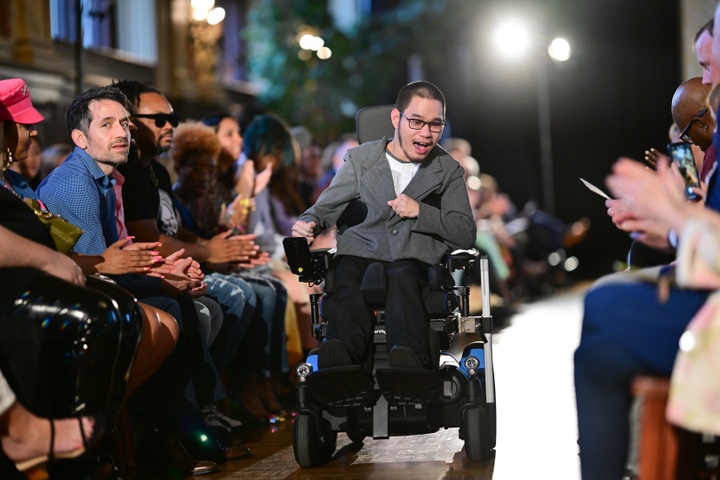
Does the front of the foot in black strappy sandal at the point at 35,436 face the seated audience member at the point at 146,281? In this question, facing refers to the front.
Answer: no

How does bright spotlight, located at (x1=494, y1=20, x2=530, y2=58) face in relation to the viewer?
toward the camera

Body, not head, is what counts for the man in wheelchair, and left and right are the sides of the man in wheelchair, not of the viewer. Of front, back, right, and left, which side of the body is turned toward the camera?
front

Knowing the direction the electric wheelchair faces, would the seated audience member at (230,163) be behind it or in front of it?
behind

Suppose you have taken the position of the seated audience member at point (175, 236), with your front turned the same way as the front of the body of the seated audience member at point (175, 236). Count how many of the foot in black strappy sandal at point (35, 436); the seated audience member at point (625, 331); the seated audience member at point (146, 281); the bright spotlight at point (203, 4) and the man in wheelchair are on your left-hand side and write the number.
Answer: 1

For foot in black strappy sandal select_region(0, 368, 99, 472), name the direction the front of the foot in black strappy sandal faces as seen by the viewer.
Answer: to the viewer's right

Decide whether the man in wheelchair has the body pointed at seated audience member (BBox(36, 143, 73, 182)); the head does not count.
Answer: no

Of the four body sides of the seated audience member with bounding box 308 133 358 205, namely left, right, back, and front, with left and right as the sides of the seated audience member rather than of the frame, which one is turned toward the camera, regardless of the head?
right

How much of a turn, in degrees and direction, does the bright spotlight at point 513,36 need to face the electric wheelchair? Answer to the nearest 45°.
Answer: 0° — it already faces it

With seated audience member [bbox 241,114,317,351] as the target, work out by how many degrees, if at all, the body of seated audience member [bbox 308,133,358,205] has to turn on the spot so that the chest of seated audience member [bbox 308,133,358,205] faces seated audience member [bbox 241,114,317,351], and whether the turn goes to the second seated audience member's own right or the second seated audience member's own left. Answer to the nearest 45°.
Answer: approximately 90° to the second seated audience member's own right

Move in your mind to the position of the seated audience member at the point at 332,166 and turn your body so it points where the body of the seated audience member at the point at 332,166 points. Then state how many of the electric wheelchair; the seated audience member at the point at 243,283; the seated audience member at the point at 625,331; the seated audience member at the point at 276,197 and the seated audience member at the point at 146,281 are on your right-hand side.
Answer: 5

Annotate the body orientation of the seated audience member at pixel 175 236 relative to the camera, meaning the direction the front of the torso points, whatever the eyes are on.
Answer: to the viewer's right

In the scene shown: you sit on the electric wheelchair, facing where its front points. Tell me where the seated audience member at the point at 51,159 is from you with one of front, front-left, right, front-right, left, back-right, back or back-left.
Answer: back-right

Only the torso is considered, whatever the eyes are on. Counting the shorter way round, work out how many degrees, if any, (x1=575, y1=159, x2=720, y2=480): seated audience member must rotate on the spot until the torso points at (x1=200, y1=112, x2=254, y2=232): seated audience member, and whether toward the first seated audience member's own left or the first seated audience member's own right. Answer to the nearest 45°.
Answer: approximately 45° to the first seated audience member's own right

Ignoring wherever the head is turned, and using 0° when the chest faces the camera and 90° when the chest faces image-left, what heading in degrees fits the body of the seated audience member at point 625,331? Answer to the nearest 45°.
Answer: approximately 90°

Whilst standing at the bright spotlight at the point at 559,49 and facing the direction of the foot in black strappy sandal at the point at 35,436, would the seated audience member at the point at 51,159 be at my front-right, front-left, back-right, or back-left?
front-right

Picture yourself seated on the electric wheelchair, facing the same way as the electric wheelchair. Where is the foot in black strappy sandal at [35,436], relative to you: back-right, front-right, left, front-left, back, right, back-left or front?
front-right

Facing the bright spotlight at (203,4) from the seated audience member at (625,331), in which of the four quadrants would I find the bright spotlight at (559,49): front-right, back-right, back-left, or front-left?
front-right

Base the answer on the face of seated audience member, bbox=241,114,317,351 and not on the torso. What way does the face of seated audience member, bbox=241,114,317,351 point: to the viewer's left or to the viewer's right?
to the viewer's right
